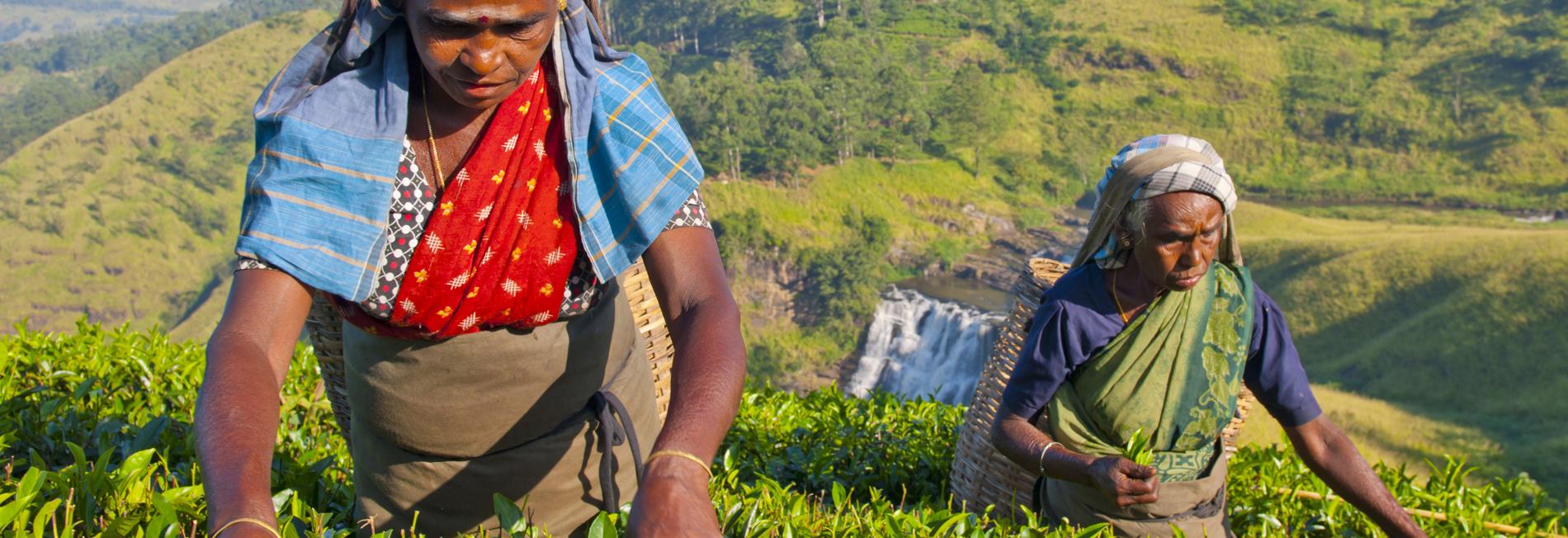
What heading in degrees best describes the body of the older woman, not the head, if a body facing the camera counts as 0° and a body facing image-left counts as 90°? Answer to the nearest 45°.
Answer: approximately 315°
